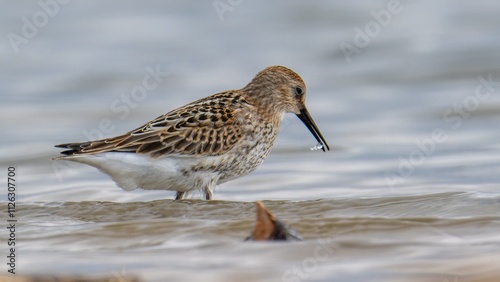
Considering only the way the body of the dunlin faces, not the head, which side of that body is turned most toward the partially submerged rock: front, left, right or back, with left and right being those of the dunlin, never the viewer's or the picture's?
right

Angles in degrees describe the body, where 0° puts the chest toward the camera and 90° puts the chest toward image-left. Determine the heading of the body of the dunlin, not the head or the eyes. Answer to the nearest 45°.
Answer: approximately 270°
